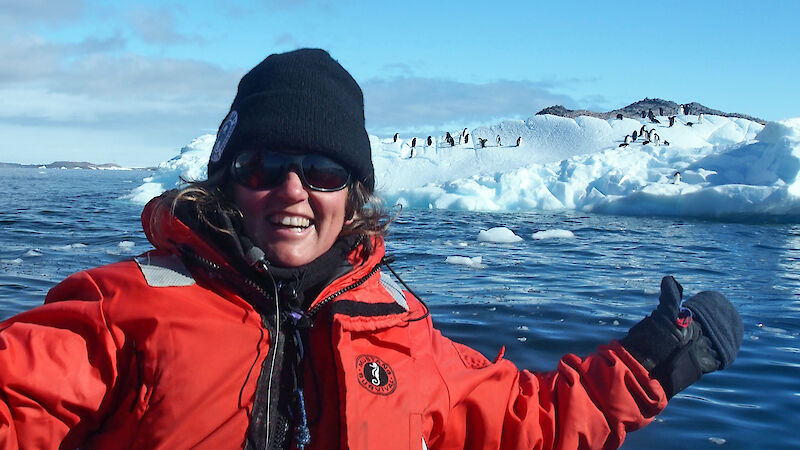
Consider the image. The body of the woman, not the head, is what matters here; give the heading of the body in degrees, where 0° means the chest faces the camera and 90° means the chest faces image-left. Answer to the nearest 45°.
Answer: approximately 0°

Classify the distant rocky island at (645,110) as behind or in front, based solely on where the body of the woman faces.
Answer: behind
